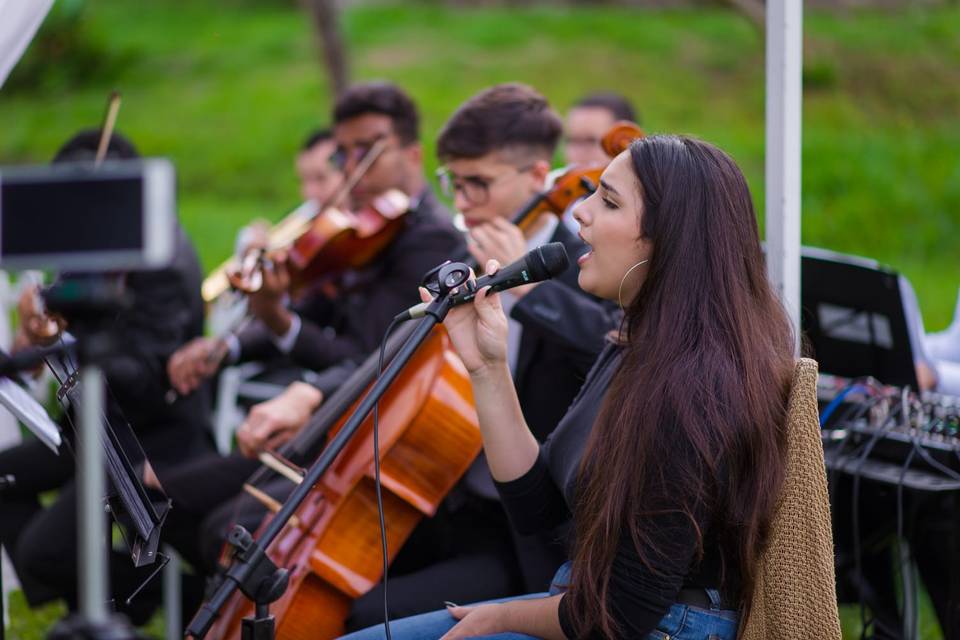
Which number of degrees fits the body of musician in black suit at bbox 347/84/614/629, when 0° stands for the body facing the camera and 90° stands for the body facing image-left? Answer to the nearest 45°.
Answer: approximately 45°

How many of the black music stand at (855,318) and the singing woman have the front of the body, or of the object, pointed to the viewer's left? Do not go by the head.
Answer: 1

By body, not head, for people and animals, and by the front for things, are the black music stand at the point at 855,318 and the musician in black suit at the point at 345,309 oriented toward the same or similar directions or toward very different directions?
very different directions

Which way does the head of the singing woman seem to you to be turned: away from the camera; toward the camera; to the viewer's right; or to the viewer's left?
to the viewer's left

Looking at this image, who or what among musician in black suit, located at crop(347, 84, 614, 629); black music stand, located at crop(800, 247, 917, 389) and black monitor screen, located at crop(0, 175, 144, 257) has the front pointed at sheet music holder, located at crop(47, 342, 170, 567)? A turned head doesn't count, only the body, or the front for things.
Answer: the musician in black suit

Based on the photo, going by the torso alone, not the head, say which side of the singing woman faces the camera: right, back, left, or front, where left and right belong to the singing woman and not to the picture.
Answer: left

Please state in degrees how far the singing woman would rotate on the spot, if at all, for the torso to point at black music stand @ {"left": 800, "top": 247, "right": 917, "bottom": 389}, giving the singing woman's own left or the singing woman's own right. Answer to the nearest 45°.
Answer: approximately 135° to the singing woman's own right

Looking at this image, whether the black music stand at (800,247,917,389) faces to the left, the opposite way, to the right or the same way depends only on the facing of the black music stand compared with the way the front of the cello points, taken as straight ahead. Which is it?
the opposite way

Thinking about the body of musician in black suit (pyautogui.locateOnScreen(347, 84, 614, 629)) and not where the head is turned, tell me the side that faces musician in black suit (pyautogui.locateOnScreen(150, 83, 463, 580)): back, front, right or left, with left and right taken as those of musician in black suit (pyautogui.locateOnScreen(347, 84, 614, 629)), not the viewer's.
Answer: right

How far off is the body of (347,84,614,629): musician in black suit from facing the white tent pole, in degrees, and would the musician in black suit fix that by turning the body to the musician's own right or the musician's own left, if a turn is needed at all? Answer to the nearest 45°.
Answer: approximately 135° to the musician's own left

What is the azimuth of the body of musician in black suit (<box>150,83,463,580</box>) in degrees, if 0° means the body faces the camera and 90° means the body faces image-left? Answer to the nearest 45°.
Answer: approximately 45°

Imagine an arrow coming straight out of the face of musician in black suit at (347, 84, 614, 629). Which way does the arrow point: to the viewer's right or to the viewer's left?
to the viewer's left
